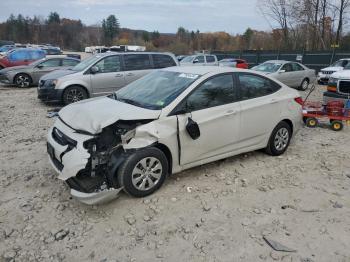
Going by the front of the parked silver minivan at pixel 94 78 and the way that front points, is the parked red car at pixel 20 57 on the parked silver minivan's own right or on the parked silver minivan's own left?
on the parked silver minivan's own right

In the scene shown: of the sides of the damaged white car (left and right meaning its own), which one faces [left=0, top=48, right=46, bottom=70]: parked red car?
right

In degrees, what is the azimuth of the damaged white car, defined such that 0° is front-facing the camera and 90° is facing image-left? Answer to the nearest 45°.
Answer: approximately 45°

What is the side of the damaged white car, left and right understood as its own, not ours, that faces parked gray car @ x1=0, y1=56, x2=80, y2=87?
right

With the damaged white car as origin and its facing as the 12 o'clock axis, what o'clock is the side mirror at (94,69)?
The side mirror is roughly at 4 o'clock from the damaged white car.

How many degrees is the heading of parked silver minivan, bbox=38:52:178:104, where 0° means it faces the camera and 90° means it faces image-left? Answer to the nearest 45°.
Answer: approximately 45°

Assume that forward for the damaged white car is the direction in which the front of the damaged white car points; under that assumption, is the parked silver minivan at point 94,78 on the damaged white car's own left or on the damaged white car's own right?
on the damaged white car's own right

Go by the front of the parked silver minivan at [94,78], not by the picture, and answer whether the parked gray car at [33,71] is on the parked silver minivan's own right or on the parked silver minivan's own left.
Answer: on the parked silver minivan's own right
